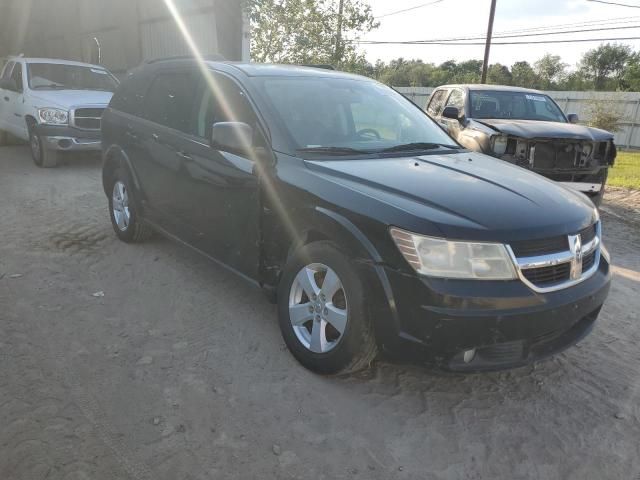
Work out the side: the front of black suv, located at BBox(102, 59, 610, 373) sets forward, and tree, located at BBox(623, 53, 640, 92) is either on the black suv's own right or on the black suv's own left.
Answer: on the black suv's own left

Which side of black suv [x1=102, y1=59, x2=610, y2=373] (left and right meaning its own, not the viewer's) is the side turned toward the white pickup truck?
back

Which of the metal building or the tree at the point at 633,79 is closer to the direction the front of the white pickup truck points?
the tree

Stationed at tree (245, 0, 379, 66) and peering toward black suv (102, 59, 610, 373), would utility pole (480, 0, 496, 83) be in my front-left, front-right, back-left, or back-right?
back-left

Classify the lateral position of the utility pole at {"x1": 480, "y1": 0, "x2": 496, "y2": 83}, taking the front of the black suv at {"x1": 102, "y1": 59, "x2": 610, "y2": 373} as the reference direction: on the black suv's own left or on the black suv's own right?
on the black suv's own left

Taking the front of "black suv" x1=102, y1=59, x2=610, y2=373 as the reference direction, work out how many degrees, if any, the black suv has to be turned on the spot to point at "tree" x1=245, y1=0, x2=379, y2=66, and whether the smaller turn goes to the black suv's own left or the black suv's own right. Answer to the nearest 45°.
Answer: approximately 135° to the black suv's own left

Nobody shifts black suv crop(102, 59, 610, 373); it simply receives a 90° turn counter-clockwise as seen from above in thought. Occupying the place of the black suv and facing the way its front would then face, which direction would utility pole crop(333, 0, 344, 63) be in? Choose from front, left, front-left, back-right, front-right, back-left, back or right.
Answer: front-left

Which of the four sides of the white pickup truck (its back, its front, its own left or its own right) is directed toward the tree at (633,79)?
left

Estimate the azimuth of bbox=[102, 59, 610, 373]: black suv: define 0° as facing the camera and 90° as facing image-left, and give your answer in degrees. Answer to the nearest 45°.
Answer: approximately 315°

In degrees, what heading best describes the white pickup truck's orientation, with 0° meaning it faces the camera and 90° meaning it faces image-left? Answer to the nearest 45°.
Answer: approximately 315°
